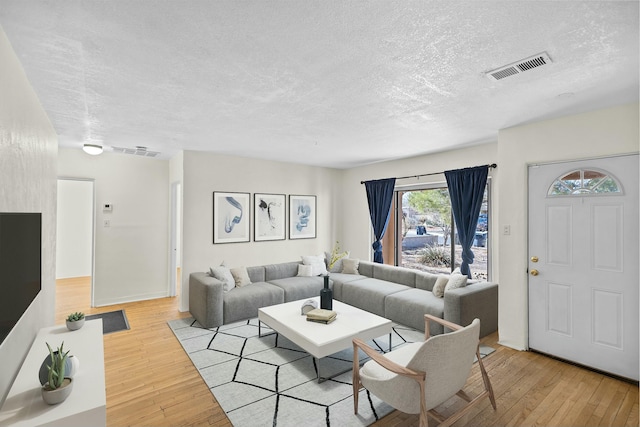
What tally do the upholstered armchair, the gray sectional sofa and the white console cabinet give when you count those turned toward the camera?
1

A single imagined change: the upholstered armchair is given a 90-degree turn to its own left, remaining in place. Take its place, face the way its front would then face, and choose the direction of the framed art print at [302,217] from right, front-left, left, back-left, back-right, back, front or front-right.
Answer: right

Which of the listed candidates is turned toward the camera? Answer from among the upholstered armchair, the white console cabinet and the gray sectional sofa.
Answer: the gray sectional sofa

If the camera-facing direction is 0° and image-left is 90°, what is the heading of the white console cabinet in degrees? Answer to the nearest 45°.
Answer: approximately 270°

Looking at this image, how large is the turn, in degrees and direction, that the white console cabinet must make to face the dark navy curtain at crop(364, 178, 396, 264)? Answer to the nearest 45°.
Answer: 0° — it already faces it

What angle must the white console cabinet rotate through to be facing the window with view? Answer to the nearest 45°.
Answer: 0° — it already faces it

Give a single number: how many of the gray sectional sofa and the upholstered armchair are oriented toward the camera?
1

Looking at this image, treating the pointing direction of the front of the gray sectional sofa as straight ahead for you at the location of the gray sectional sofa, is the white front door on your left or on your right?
on your left

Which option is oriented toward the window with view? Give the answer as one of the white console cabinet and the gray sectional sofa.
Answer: the white console cabinet

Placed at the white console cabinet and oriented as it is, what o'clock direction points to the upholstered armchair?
The upholstered armchair is roughly at 1 o'clock from the white console cabinet.

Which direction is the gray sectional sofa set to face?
toward the camera

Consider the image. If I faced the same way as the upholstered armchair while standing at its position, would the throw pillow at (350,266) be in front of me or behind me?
in front

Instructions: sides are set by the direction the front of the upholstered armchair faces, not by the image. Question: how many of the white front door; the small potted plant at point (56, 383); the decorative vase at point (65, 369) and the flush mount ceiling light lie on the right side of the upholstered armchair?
1
